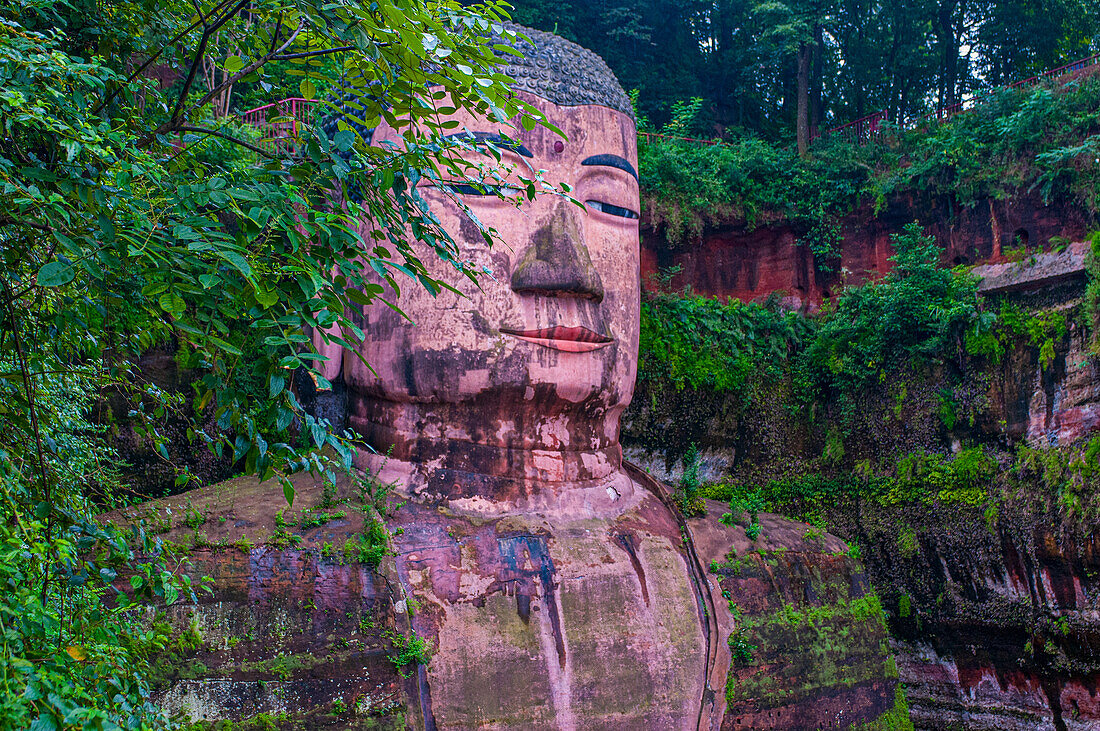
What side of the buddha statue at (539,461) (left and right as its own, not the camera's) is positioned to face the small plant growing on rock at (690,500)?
left

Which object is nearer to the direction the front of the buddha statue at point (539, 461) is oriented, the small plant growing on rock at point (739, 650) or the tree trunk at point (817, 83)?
the small plant growing on rock

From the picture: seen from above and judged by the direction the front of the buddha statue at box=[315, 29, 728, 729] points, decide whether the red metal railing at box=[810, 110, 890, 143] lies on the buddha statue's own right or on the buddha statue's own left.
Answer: on the buddha statue's own left

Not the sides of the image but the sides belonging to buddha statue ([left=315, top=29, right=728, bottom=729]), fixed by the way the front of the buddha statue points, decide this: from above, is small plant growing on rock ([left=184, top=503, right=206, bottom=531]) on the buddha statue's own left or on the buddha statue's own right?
on the buddha statue's own right

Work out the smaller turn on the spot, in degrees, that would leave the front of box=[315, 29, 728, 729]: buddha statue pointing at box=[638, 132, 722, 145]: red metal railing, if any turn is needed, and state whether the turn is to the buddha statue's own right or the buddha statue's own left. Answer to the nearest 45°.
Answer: approximately 135° to the buddha statue's own left

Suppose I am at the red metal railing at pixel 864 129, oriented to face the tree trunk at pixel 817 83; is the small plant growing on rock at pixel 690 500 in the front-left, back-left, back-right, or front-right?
back-left

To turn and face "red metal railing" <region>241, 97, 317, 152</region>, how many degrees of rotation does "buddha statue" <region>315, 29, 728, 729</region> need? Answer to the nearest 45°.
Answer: approximately 180°

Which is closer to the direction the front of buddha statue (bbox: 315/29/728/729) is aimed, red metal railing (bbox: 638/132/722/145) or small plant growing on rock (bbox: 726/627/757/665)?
the small plant growing on rock

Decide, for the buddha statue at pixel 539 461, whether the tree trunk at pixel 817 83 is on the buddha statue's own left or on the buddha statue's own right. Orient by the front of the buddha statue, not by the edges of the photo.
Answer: on the buddha statue's own left

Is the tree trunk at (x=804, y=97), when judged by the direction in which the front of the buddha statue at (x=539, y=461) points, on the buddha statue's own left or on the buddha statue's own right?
on the buddha statue's own left

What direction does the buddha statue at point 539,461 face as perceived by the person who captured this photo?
facing the viewer and to the right of the viewer
